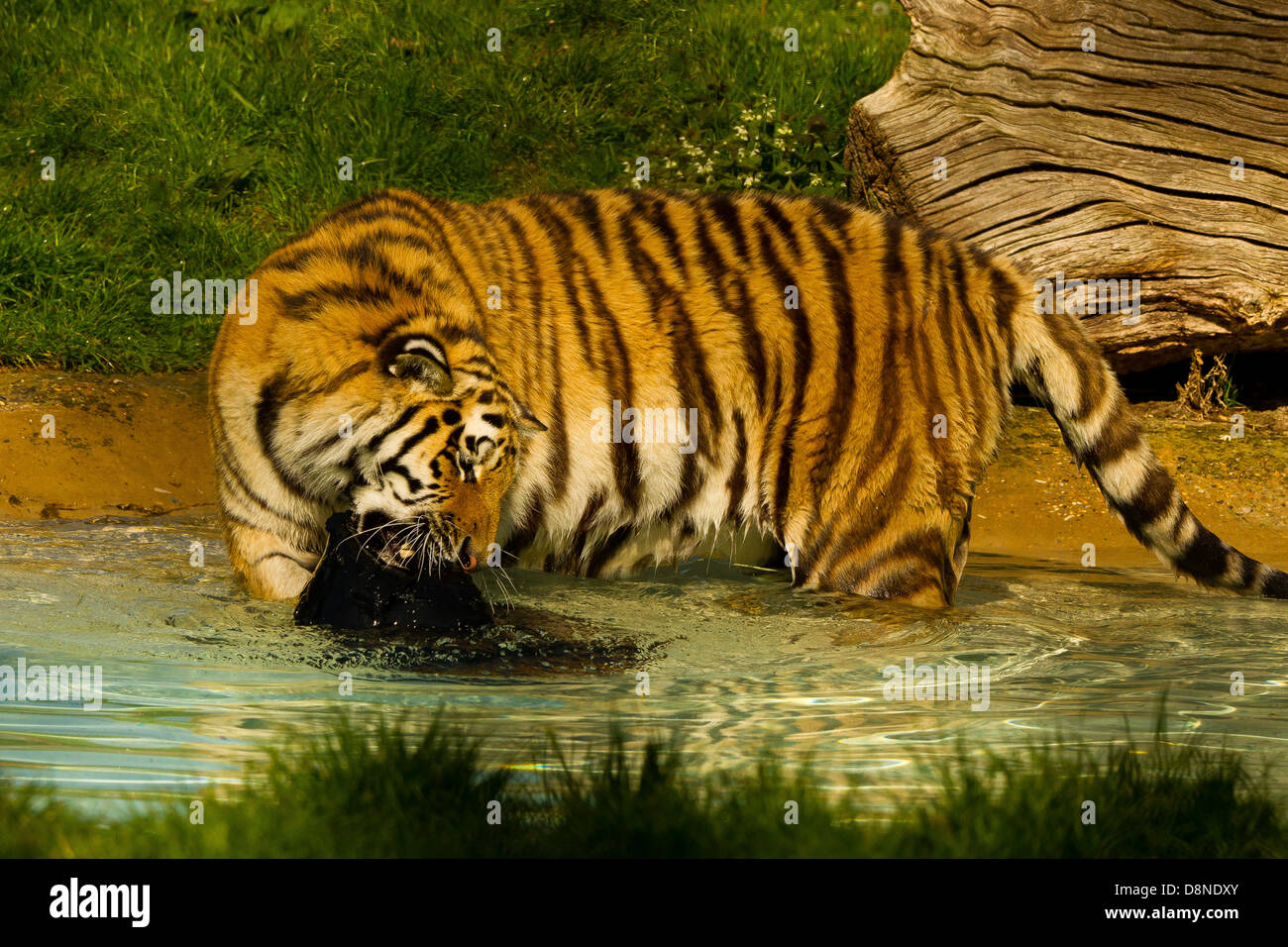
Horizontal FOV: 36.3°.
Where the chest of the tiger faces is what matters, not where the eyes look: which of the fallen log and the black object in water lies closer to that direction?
the black object in water

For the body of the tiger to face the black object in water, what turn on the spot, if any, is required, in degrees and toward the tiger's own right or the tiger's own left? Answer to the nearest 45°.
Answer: approximately 45° to the tiger's own left

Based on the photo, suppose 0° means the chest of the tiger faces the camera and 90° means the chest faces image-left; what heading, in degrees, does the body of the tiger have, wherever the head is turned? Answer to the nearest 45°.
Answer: approximately 90°

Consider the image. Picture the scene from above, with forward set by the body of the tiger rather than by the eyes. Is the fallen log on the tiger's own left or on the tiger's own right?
on the tiger's own right
